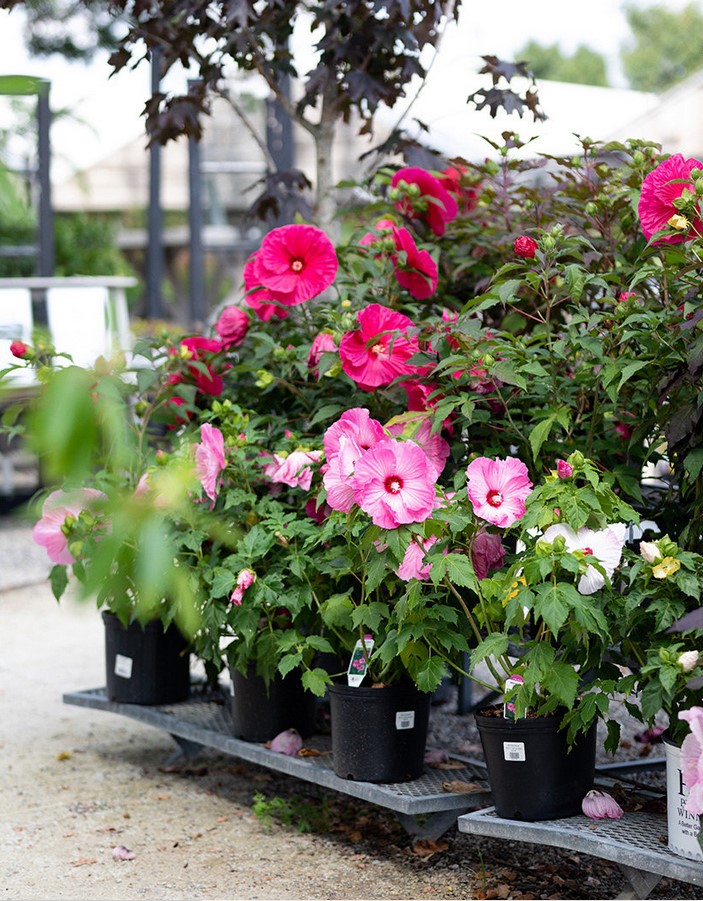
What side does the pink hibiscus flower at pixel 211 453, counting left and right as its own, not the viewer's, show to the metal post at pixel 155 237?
right

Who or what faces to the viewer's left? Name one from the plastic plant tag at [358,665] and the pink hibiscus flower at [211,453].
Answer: the pink hibiscus flower

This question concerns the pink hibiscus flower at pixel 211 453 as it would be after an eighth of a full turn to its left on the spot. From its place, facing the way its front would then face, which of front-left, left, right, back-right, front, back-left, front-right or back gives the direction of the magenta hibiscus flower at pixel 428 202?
back

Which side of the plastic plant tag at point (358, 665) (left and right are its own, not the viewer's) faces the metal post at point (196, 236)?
back

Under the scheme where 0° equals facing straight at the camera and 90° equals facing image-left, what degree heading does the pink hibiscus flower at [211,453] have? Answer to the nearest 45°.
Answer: approximately 90°

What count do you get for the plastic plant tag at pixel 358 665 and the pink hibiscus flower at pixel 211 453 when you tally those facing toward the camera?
1

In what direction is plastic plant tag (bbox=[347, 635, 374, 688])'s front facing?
toward the camera

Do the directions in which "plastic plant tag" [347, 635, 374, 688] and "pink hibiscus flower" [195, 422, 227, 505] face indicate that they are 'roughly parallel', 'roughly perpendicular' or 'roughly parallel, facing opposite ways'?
roughly perpendicular
